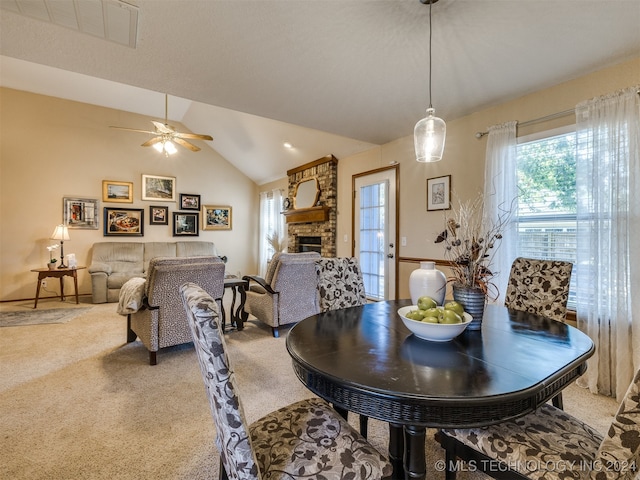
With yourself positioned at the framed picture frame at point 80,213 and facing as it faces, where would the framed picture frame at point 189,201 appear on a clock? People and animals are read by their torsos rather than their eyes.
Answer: the framed picture frame at point 189,201 is roughly at 9 o'clock from the framed picture frame at point 80,213.

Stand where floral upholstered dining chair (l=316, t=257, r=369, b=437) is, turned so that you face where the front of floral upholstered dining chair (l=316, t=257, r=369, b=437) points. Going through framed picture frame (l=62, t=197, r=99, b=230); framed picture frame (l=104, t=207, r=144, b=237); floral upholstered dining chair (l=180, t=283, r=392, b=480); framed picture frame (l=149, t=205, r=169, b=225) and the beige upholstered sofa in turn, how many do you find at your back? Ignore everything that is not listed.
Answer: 4

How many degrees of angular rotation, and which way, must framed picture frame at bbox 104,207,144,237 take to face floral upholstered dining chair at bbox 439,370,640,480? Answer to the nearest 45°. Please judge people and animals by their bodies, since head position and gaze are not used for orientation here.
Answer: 0° — it already faces it

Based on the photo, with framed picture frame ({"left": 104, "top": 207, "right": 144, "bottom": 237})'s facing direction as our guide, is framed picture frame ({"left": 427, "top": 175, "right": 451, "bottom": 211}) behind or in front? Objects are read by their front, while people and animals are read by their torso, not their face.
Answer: in front

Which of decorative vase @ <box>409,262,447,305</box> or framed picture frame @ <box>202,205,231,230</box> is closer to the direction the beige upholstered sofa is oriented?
the decorative vase

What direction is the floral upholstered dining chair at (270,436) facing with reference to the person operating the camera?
facing away from the viewer and to the right of the viewer

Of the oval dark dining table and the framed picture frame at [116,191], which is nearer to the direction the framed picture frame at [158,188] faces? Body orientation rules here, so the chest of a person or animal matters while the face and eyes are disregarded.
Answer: the oval dark dining table

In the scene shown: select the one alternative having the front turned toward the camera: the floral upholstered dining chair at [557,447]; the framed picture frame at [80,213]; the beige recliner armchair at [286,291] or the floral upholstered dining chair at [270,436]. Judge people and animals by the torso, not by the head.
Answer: the framed picture frame

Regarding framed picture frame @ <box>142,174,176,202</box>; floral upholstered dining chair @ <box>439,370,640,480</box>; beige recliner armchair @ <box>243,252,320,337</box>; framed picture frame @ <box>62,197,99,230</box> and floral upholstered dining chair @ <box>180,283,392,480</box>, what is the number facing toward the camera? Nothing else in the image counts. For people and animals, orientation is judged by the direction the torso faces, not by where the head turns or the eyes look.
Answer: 2

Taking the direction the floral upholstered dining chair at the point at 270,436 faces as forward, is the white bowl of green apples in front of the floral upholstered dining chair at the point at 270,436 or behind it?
in front

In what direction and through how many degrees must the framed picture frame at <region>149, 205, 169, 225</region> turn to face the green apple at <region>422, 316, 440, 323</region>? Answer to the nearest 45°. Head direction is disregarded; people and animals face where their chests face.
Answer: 0° — it already faces it

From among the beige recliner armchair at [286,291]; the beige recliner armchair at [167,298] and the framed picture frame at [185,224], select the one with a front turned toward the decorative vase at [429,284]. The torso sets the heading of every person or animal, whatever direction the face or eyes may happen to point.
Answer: the framed picture frame

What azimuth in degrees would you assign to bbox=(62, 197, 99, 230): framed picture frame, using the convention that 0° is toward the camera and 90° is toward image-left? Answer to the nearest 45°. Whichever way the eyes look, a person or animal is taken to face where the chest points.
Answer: approximately 0°

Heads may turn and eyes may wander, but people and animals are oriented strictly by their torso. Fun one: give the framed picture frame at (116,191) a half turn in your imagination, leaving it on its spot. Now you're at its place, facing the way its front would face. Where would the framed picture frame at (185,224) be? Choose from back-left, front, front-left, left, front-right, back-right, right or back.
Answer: right
